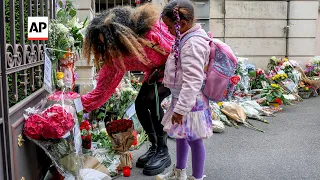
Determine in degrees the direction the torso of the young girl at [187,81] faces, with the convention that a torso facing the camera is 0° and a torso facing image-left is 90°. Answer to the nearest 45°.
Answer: approximately 90°

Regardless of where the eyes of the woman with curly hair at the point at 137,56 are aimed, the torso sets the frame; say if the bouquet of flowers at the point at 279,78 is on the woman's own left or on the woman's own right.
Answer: on the woman's own right

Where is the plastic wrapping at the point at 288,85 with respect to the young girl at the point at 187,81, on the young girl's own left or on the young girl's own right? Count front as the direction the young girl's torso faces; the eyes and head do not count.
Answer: on the young girl's own right

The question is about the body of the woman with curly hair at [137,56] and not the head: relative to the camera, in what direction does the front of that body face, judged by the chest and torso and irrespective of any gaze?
to the viewer's left

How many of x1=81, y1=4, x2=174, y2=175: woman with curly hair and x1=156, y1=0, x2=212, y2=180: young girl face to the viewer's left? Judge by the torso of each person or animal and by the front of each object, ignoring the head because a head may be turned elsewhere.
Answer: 2
